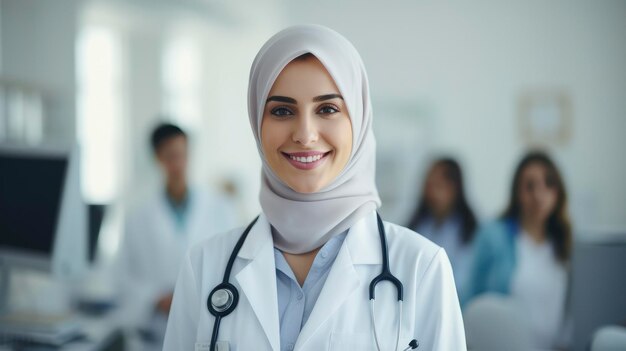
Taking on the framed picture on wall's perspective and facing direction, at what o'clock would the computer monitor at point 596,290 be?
The computer monitor is roughly at 12 o'clock from the framed picture on wall.

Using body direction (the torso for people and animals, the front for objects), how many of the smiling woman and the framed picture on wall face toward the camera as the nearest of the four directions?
2

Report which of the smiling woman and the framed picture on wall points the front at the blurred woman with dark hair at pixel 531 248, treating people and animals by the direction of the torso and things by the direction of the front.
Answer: the framed picture on wall

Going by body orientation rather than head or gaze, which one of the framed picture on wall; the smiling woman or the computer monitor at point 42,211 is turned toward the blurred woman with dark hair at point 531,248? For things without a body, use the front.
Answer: the framed picture on wall

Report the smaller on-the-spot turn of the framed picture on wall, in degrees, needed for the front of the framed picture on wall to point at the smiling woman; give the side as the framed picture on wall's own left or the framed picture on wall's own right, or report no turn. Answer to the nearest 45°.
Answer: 0° — it already faces them

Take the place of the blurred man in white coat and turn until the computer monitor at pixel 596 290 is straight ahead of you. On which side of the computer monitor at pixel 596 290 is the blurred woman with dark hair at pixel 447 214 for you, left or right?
left

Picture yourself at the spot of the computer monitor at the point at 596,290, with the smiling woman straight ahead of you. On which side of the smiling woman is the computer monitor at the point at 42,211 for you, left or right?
right

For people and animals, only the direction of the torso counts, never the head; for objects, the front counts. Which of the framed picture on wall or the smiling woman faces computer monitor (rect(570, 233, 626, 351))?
the framed picture on wall

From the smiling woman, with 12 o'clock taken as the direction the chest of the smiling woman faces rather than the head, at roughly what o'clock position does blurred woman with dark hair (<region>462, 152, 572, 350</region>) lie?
The blurred woman with dark hair is roughly at 7 o'clock from the smiling woman.
